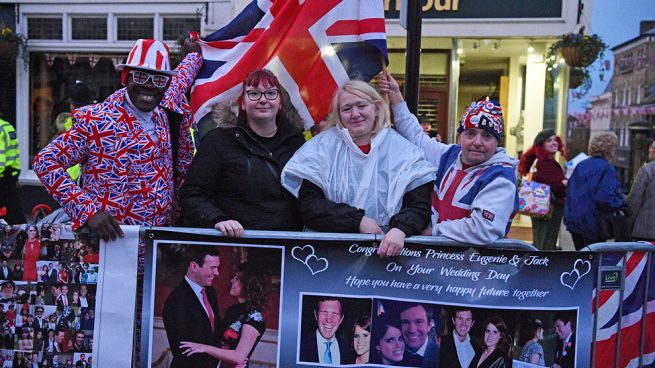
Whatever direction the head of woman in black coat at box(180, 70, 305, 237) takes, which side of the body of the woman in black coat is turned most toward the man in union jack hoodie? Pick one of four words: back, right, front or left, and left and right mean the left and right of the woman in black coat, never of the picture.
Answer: left

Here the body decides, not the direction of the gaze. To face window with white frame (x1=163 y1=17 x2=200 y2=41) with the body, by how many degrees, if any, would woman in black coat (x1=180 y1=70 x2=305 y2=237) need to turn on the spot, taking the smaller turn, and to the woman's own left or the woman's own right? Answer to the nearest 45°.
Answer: approximately 180°

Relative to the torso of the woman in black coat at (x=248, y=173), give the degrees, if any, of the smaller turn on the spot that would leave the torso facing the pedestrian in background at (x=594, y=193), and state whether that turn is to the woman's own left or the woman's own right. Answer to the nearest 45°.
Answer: approximately 135° to the woman's own left

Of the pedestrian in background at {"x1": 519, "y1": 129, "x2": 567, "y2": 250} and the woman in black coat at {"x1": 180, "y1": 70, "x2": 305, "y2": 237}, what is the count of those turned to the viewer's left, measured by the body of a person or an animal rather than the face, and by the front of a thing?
0

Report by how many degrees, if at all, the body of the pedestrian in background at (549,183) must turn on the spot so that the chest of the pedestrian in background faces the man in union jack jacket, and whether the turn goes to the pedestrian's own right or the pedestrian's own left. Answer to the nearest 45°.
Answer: approximately 45° to the pedestrian's own right

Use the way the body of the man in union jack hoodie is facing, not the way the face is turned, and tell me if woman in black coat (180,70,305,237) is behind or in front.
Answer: in front

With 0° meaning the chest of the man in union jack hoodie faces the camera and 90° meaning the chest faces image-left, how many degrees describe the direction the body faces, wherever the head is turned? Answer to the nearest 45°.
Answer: approximately 45°

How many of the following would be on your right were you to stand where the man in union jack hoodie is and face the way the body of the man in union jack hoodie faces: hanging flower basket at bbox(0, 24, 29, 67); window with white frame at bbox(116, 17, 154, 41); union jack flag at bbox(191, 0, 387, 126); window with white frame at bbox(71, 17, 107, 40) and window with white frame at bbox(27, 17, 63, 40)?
5

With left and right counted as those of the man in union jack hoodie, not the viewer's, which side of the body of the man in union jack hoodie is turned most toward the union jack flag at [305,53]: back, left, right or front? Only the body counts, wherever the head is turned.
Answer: right

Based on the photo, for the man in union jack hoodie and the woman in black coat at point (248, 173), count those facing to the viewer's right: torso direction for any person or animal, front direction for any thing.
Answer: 0

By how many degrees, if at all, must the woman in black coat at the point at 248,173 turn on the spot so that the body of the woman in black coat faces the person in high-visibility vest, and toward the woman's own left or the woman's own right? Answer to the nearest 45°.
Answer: approximately 135° to the woman's own right

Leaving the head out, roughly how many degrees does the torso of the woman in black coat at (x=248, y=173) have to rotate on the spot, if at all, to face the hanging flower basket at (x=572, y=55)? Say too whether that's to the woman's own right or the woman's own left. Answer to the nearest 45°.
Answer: approximately 135° to the woman's own left
